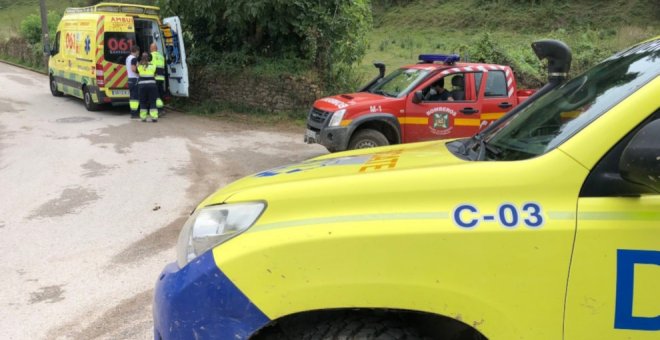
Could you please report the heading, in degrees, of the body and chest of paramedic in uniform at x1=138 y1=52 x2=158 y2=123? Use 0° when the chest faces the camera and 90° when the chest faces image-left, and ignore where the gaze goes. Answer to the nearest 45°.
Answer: approximately 180°

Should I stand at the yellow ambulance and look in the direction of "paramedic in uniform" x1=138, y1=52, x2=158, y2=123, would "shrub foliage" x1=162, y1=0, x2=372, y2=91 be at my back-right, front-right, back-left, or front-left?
front-left

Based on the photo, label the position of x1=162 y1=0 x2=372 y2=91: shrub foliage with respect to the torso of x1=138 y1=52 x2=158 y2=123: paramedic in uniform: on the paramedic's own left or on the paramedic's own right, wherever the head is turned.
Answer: on the paramedic's own right

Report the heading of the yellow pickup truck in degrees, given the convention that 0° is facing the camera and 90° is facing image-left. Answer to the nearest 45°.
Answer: approximately 90°

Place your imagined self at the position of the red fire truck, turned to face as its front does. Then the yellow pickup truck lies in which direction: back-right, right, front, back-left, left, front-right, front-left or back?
front-left

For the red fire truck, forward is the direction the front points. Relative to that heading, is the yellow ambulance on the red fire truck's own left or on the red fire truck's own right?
on the red fire truck's own right

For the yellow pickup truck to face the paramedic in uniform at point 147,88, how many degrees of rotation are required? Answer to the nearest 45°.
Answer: approximately 45° to its right

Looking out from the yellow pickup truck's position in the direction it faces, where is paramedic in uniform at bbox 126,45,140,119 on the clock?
The paramedic in uniform is roughly at 2 o'clock from the yellow pickup truck.

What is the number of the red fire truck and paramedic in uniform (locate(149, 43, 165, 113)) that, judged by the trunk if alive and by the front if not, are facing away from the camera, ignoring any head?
0

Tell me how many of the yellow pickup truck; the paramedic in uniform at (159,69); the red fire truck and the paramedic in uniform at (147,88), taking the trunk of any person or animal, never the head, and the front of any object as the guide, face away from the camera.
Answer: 1

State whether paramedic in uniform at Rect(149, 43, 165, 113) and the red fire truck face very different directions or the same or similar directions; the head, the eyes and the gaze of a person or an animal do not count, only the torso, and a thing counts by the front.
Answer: same or similar directions

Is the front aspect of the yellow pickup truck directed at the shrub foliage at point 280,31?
no

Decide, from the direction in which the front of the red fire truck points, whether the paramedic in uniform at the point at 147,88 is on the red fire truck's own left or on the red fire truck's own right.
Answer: on the red fire truck's own right

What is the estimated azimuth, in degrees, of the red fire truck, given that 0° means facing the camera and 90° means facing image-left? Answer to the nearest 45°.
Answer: approximately 45°

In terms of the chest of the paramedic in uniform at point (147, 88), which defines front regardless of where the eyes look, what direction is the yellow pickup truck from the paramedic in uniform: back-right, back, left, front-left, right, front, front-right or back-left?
back

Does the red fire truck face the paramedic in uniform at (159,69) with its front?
no

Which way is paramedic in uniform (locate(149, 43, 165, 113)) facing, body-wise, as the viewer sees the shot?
to the viewer's left

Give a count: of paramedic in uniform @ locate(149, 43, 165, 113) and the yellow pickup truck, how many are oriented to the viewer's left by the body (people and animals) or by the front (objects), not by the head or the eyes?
2
